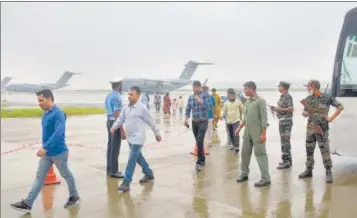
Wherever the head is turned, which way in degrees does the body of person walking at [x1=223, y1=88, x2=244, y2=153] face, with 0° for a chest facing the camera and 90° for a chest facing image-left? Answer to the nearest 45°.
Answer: approximately 0°

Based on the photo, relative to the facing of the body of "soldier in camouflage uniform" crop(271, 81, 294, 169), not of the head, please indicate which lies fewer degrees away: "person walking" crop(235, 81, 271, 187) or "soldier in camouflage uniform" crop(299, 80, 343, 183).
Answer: the person walking

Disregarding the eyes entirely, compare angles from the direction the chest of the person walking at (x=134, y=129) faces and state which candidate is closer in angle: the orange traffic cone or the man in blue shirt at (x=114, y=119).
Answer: the orange traffic cone

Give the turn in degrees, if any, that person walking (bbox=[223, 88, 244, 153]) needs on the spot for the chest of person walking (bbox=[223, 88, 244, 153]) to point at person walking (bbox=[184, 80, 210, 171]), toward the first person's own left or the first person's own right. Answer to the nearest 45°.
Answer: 0° — they already face them

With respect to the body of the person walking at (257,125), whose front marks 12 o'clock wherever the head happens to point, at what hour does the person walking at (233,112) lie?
the person walking at (233,112) is roughly at 4 o'clock from the person walking at (257,125).
